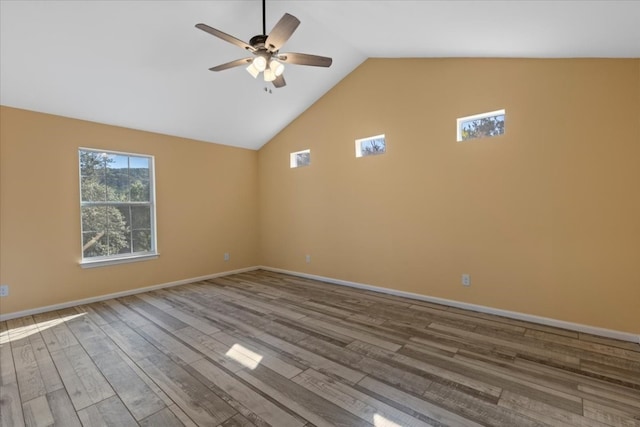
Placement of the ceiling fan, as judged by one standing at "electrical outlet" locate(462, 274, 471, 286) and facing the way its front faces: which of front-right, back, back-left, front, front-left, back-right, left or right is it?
front-right

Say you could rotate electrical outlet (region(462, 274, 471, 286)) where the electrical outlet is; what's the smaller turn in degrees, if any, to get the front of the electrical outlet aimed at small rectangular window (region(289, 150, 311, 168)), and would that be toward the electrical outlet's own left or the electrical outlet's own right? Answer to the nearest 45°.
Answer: approximately 90° to the electrical outlet's own right

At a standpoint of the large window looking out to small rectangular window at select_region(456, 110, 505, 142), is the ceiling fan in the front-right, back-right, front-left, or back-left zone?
front-right

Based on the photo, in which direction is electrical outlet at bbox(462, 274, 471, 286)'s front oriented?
toward the camera

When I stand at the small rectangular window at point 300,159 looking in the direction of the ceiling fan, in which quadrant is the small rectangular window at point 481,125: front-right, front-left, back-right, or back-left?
front-left

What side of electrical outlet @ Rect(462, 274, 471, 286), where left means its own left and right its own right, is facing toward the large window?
right

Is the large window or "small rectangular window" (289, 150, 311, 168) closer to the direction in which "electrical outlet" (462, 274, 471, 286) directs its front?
the large window

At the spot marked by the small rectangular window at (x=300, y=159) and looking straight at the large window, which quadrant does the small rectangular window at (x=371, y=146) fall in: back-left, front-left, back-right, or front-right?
back-left
